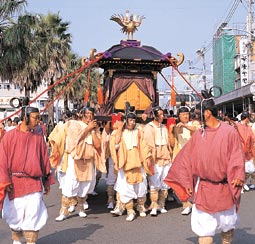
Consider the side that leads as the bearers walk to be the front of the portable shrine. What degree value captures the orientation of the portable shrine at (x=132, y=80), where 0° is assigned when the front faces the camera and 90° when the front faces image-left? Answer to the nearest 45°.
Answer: approximately 0°

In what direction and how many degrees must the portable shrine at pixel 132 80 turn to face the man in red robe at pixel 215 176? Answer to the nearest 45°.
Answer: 0° — it already faces them

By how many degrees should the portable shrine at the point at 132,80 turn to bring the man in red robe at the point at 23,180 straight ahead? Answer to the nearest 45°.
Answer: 0° — it already faces them
